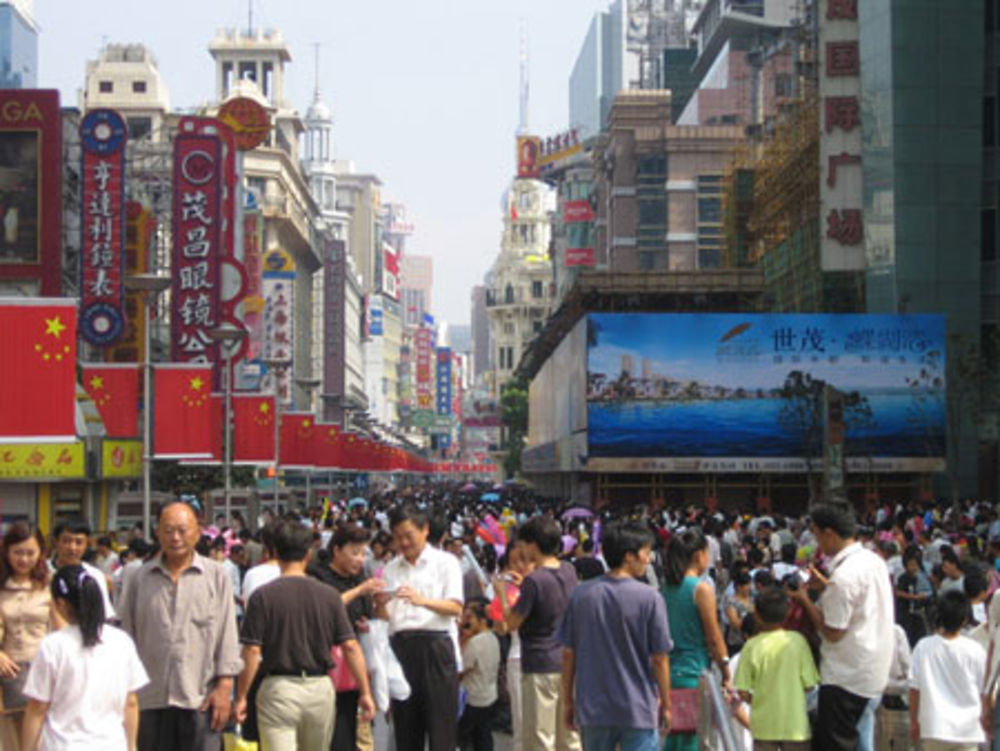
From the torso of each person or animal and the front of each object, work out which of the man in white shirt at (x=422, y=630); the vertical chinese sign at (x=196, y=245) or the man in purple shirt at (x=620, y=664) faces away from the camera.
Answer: the man in purple shirt

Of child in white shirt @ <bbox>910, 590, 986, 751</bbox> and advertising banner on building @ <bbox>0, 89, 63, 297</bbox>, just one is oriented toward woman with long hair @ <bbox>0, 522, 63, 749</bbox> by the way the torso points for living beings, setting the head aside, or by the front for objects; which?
the advertising banner on building

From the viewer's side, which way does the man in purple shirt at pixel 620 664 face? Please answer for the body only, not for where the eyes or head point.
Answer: away from the camera

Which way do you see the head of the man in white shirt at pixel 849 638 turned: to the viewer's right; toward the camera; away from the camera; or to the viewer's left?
to the viewer's left

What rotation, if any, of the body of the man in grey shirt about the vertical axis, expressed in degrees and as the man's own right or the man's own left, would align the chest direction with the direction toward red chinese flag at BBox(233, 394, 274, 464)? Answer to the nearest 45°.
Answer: approximately 180°

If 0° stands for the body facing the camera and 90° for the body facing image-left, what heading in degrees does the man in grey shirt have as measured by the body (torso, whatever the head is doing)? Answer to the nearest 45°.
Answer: approximately 0°

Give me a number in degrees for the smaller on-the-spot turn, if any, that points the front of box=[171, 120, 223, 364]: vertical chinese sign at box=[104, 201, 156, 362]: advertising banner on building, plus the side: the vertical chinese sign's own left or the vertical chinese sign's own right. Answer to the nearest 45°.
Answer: approximately 90° to the vertical chinese sign's own right

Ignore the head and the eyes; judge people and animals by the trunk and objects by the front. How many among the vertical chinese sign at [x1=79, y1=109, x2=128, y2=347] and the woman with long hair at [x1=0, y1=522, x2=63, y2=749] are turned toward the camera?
2

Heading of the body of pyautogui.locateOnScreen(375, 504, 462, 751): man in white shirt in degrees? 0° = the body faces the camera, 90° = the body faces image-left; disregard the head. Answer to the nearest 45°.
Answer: approximately 45°

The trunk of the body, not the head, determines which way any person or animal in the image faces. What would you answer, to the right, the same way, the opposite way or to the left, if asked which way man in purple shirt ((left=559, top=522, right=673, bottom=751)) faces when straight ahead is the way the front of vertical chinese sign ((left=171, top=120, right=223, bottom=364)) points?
the opposite way

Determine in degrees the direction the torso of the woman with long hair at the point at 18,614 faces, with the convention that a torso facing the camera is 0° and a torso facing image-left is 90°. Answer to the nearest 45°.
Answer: approximately 0°
